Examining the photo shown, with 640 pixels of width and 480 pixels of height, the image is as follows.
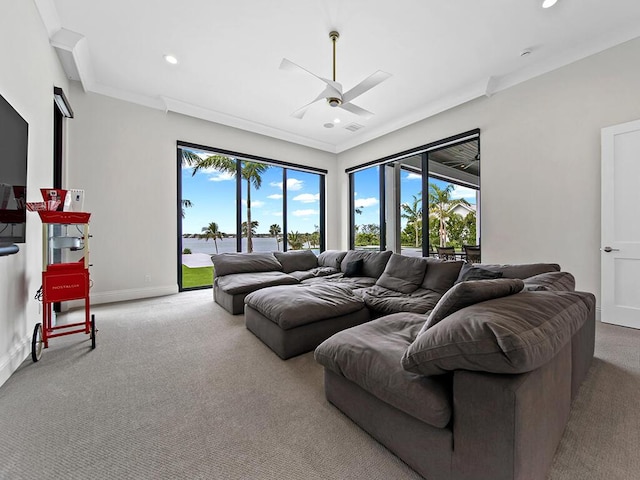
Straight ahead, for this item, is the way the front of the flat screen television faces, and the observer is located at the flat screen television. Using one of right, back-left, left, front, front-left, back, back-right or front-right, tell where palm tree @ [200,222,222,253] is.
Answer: front-left

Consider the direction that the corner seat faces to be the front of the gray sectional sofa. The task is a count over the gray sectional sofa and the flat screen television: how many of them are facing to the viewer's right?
1

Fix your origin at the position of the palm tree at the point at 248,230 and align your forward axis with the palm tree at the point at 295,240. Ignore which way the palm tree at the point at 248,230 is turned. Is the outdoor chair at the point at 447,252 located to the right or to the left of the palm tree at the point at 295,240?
right

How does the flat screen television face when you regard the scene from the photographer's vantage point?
facing to the right of the viewer

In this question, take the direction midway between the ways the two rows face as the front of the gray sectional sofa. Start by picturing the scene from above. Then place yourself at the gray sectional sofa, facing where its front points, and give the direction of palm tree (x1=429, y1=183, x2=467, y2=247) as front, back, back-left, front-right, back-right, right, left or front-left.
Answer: back-right

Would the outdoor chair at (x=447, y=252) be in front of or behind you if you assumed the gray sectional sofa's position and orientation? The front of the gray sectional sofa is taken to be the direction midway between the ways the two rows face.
behind

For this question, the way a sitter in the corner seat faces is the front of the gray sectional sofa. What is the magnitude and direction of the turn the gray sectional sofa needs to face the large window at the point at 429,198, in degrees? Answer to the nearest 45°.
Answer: approximately 135° to its right

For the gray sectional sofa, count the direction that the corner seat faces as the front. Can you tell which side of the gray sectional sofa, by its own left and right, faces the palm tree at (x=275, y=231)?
right

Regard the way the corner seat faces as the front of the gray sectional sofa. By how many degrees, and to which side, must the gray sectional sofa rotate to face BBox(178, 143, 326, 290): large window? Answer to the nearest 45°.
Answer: approximately 90° to its right

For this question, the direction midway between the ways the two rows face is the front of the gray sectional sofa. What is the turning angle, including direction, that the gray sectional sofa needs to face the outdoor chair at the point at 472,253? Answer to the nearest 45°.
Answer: approximately 135° to its right

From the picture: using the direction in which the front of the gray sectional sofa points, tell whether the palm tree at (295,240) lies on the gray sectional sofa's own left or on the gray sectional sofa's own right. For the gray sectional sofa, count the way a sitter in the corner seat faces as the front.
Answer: on the gray sectional sofa's own right

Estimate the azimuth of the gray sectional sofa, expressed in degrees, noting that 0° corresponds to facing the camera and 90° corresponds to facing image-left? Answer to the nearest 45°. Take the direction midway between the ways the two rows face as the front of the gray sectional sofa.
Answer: approximately 45°

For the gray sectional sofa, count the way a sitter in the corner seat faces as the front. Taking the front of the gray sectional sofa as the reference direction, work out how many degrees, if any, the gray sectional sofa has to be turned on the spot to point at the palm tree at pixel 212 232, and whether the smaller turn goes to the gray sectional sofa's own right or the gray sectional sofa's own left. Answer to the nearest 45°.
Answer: approximately 90° to the gray sectional sofa's own right
